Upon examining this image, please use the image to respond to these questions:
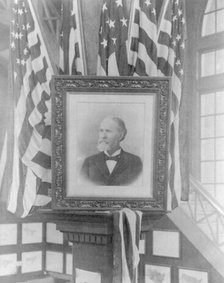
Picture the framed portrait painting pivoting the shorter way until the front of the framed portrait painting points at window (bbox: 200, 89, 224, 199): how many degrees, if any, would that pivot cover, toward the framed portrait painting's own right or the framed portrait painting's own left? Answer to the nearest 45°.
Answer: approximately 135° to the framed portrait painting's own left

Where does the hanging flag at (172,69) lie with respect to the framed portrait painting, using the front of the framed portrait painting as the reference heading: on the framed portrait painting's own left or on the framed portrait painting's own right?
on the framed portrait painting's own left

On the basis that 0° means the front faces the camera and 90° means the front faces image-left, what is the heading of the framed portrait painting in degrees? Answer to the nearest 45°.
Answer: approximately 0°

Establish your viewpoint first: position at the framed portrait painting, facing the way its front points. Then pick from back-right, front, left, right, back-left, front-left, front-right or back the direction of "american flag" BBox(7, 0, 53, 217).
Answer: back-right
